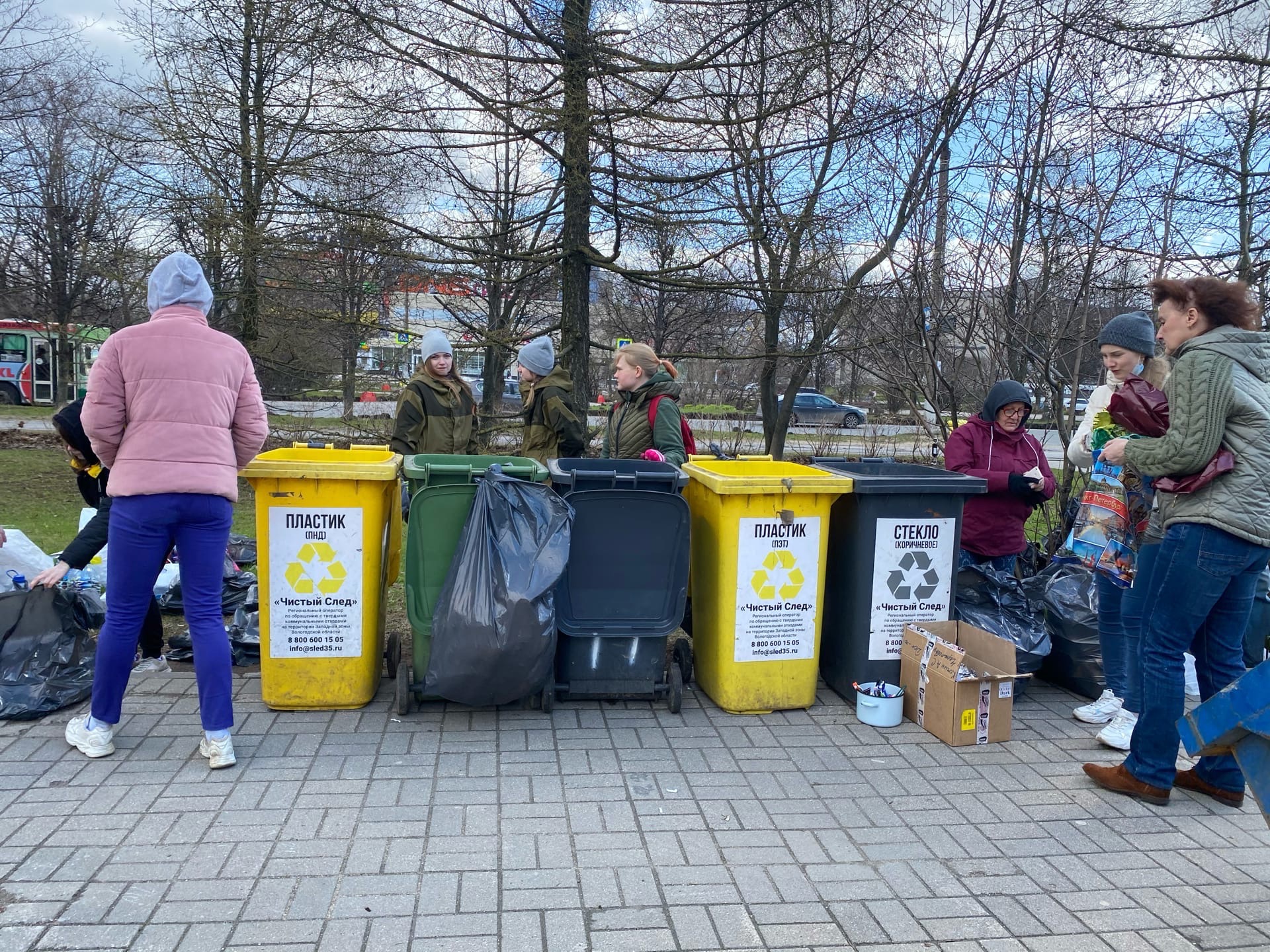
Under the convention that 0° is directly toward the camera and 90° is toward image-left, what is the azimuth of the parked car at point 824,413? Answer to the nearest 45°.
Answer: approximately 270°

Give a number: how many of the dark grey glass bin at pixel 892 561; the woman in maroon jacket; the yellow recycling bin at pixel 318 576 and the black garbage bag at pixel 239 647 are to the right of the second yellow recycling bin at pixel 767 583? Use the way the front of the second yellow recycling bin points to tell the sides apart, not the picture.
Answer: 2

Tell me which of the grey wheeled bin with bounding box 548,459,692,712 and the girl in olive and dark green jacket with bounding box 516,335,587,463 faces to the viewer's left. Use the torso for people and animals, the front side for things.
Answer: the girl in olive and dark green jacket

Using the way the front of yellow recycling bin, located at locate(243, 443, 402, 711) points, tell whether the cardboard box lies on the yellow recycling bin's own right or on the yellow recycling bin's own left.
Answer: on the yellow recycling bin's own left

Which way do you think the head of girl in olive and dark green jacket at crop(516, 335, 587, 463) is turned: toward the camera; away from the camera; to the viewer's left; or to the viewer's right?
to the viewer's left

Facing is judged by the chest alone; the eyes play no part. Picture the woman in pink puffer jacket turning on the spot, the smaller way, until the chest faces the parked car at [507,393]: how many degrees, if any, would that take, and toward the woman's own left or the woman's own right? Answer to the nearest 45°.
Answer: approximately 45° to the woman's own right

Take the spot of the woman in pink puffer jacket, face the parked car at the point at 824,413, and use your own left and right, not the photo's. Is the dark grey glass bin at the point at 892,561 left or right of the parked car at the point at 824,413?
right

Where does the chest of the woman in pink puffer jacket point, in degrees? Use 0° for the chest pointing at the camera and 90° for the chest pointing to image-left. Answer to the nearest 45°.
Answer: approximately 180°

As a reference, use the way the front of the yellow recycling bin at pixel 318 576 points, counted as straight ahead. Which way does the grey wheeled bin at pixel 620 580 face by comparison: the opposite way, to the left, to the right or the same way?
the opposite way

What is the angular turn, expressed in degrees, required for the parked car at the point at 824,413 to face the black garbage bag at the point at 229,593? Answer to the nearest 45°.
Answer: approximately 90° to its right

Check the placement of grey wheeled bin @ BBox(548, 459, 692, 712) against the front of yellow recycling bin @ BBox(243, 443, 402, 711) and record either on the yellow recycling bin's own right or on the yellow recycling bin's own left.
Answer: on the yellow recycling bin's own left

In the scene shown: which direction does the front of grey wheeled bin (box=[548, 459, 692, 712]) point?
away from the camera

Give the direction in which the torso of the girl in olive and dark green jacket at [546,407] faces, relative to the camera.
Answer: to the viewer's left

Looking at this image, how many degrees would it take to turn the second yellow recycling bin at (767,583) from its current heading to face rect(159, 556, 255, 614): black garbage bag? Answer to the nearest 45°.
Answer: approximately 90° to its right
